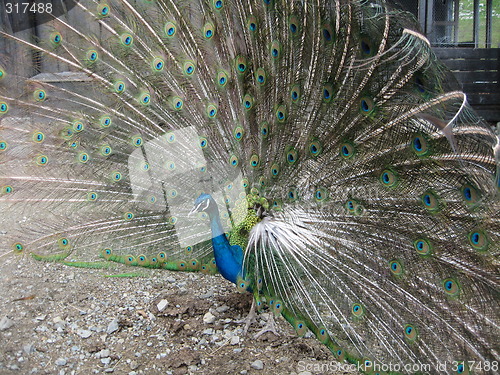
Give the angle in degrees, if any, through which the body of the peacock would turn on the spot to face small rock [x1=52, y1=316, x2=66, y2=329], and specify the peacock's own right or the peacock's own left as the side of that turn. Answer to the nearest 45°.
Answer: approximately 45° to the peacock's own right

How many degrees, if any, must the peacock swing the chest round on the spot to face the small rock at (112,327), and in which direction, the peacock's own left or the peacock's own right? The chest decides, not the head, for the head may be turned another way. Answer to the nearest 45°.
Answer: approximately 45° to the peacock's own right

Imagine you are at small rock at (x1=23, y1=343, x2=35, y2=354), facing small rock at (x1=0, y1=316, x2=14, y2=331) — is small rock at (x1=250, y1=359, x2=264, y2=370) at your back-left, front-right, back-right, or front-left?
back-right

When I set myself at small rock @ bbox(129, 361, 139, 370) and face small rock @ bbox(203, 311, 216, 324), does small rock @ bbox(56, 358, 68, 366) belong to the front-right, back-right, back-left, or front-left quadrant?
back-left

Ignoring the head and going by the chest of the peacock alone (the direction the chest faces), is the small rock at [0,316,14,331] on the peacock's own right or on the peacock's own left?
on the peacock's own right

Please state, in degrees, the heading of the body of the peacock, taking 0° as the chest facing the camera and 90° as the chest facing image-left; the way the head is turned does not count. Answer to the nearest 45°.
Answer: approximately 45°

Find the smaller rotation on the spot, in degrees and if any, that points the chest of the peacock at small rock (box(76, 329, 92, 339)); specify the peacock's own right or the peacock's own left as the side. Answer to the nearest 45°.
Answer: approximately 45° to the peacock's own right
